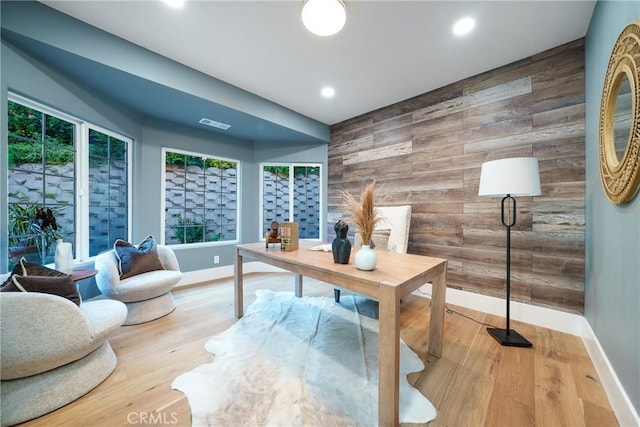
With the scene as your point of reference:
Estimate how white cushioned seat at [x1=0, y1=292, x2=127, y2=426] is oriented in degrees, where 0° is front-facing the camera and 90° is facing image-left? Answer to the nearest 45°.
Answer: approximately 225°

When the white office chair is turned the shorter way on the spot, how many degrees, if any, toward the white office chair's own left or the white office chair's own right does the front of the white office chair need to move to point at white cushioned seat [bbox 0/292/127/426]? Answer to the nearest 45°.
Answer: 0° — it already faces it

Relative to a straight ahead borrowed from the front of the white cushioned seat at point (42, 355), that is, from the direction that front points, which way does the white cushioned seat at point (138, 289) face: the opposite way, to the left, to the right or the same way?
to the right
